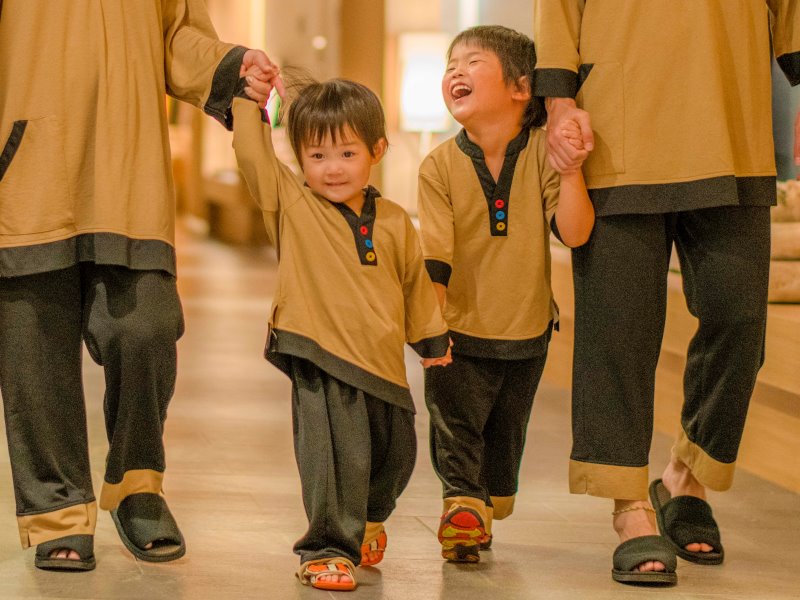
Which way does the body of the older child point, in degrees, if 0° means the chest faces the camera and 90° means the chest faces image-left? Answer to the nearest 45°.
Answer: approximately 0°

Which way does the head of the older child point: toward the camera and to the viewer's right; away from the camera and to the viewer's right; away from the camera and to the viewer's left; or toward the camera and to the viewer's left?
toward the camera and to the viewer's left
